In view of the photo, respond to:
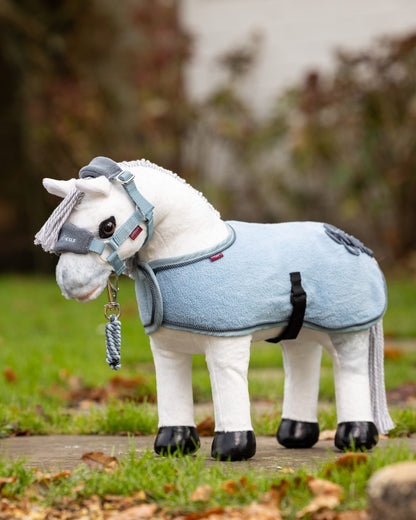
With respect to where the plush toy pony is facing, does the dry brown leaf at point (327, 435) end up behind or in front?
behind

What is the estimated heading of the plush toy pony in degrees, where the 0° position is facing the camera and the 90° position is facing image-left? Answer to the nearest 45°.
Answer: approximately 45°

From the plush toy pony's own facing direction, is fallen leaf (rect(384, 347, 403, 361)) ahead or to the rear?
to the rear
